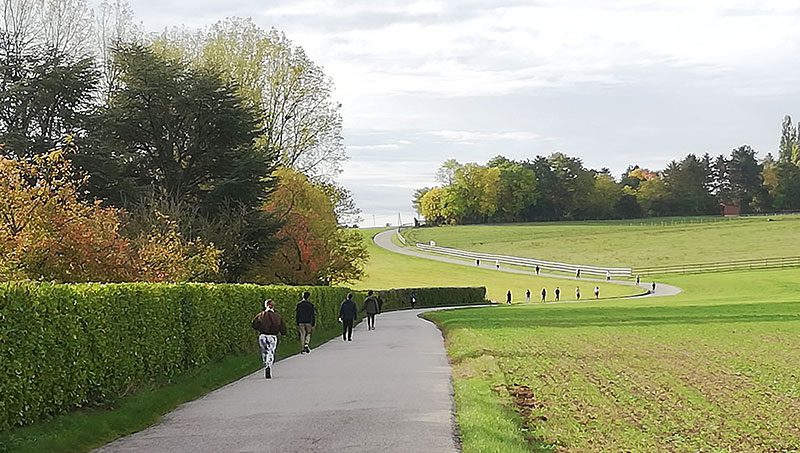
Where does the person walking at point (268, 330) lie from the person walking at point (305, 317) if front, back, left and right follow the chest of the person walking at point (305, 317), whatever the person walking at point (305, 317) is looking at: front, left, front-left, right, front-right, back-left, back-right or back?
back

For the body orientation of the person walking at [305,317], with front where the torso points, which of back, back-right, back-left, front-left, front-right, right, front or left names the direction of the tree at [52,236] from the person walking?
left

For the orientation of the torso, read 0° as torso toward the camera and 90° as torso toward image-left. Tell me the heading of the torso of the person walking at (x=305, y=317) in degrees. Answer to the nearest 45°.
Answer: approximately 180°

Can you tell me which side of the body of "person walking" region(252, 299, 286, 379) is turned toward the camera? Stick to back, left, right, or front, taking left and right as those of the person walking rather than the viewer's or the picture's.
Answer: back

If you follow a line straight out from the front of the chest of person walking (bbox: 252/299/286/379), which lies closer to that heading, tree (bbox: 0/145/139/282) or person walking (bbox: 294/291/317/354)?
the person walking

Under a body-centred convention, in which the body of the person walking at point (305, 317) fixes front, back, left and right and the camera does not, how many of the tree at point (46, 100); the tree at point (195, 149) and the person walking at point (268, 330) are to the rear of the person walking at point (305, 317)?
1

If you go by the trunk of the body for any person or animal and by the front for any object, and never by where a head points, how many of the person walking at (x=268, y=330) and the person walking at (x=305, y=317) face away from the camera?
2

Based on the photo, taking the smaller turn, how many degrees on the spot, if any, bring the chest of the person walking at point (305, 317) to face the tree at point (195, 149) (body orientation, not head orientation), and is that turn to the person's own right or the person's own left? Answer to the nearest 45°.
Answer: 0° — they already face it

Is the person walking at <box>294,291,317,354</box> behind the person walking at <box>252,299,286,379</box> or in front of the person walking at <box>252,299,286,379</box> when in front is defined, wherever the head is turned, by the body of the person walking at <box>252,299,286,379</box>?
in front
